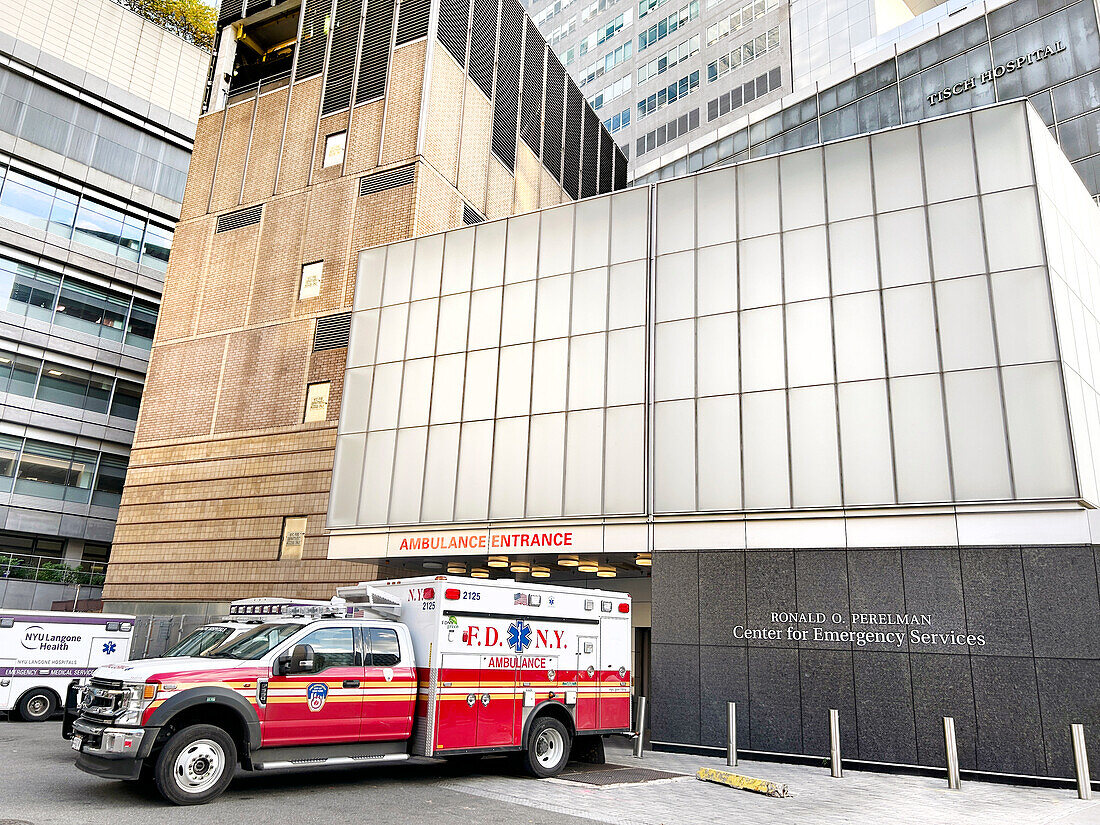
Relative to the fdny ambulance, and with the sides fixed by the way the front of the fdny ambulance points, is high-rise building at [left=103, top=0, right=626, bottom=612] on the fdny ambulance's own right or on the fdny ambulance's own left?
on the fdny ambulance's own right

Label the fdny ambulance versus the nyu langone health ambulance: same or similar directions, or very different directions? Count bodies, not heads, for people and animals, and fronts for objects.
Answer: same or similar directions

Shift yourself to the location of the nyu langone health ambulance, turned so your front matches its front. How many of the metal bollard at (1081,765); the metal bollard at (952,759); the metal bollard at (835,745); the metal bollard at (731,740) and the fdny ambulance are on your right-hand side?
0

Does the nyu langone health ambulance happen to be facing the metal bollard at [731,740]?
no

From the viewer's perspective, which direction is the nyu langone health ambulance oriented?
to the viewer's left

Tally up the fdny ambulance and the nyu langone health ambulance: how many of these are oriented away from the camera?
0

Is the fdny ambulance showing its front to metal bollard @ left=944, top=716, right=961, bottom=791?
no

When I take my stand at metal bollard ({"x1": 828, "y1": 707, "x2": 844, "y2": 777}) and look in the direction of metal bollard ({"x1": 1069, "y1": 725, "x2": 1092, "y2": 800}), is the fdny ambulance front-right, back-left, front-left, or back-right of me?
back-right

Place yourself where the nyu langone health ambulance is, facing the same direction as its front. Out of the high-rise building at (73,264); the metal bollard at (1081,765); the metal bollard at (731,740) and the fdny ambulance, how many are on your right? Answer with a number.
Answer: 1

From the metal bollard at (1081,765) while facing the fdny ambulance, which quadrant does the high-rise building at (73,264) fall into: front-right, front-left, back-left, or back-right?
front-right

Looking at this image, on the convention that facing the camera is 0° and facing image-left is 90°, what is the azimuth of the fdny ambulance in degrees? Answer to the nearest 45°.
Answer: approximately 45°

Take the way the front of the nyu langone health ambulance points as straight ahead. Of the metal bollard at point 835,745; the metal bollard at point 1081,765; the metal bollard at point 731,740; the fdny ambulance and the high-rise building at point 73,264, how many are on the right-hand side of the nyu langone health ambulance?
1

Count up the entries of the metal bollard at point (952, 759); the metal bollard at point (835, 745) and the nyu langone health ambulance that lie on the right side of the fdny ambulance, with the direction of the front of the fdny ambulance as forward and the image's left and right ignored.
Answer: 1
